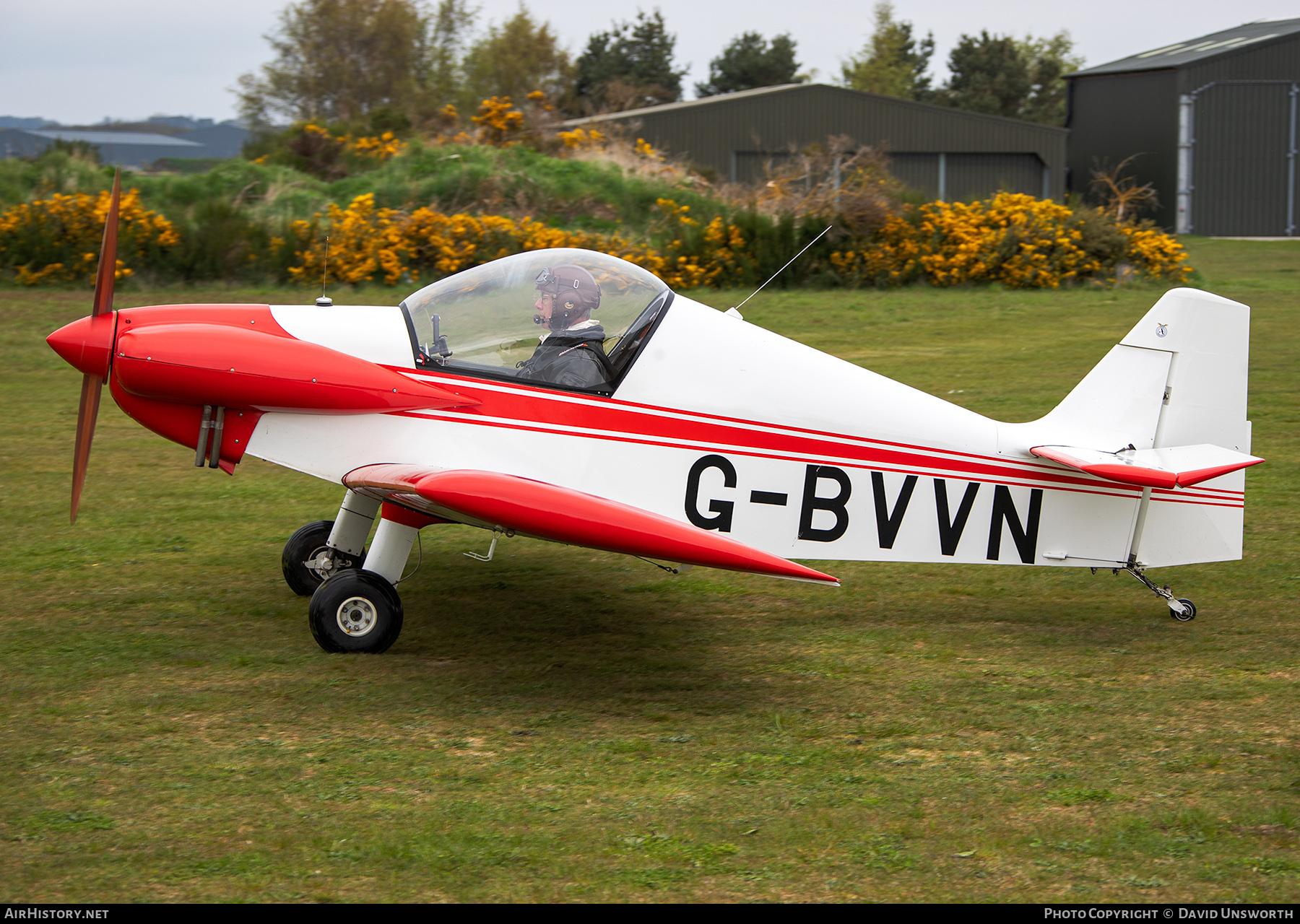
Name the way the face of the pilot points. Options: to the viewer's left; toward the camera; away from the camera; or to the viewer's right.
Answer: to the viewer's left

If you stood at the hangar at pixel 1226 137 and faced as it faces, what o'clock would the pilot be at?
The pilot is roughly at 12 o'clock from the hangar.

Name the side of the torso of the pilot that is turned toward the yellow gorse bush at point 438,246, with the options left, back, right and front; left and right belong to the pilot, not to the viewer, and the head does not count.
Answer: right

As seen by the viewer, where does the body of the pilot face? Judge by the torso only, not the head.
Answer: to the viewer's left

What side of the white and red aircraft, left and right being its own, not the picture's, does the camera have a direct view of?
left

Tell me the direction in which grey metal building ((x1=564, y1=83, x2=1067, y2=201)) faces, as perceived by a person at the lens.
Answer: facing the viewer

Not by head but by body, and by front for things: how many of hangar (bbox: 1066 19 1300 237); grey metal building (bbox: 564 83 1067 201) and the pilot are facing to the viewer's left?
1

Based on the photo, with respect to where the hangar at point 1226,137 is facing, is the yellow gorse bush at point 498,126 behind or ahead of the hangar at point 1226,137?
ahead

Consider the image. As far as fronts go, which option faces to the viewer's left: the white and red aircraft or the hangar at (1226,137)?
the white and red aircraft

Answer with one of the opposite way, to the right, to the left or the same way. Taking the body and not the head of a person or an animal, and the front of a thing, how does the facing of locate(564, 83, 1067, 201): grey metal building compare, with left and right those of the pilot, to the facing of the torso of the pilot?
to the left

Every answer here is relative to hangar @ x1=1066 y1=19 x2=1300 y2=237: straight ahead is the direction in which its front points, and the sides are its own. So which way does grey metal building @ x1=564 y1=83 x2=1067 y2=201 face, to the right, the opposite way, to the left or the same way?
the same way

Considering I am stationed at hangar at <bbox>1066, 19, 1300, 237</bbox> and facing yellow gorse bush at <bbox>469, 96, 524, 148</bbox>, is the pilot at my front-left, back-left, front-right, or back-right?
front-left
